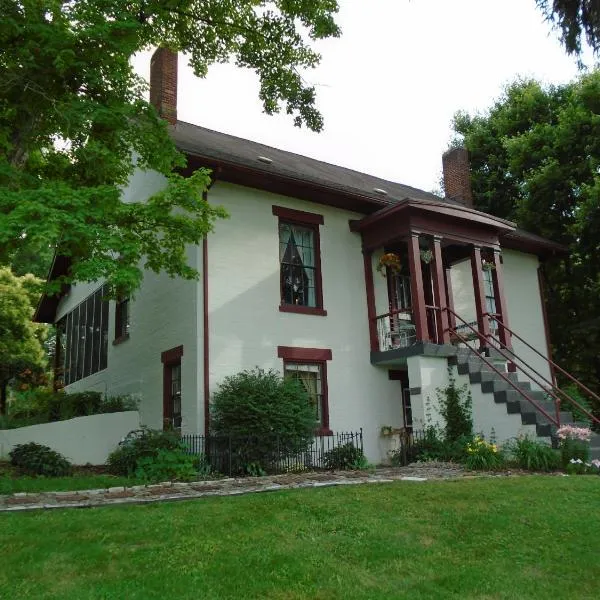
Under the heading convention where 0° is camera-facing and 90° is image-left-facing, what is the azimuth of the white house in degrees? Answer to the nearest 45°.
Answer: approximately 315°

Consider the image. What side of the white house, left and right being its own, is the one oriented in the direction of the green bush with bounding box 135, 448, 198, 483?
right

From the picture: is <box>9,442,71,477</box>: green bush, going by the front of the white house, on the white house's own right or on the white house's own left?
on the white house's own right

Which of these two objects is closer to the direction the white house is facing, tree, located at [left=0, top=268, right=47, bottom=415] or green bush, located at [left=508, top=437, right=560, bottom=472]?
the green bush

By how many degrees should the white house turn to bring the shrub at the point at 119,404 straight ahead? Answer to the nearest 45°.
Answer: approximately 135° to its right

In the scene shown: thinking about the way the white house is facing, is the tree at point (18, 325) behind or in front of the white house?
behind
